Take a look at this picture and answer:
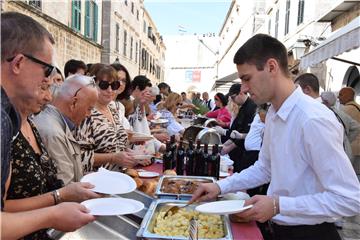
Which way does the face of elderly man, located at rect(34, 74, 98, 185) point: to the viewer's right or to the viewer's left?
to the viewer's right

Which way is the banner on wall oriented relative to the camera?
toward the camera

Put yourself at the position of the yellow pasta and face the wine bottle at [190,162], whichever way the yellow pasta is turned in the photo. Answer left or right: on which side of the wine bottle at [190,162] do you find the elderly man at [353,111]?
right

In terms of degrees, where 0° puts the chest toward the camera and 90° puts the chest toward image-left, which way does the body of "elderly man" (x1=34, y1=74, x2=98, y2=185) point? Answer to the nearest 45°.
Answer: approximately 270°

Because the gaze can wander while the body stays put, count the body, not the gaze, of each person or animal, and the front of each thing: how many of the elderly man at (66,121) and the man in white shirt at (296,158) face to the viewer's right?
1

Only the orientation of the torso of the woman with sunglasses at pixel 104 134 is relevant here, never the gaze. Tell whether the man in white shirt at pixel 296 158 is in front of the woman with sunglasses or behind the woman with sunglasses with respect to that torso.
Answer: in front

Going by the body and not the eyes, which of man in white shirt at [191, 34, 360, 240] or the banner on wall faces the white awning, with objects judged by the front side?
the banner on wall

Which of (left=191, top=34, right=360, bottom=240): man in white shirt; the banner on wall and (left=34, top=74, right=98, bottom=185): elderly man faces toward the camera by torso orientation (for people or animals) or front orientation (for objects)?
the banner on wall

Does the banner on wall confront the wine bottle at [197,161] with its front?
yes

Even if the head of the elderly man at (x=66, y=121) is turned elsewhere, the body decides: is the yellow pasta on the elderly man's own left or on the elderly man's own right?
on the elderly man's own right

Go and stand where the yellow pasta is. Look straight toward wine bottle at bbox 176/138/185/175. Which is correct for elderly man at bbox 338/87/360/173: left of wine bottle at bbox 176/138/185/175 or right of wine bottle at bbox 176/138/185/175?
right

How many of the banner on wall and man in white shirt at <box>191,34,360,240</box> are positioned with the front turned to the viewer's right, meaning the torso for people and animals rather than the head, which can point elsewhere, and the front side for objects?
0

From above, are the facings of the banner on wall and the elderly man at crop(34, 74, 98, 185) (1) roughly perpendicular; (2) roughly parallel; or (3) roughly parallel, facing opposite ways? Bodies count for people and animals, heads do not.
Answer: roughly perpendicular

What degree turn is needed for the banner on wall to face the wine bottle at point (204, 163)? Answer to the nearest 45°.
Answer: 0° — it already faces it

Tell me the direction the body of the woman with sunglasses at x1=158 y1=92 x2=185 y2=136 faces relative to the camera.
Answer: to the viewer's right
